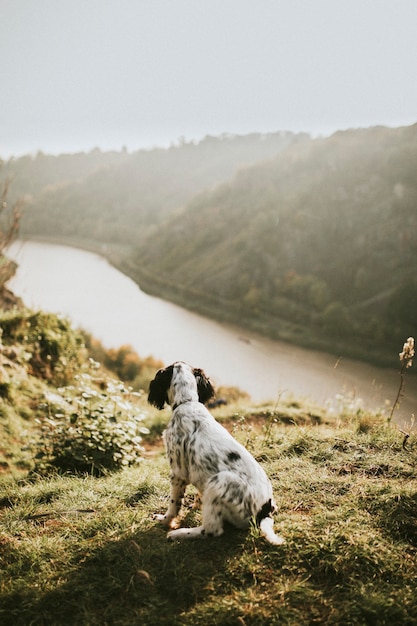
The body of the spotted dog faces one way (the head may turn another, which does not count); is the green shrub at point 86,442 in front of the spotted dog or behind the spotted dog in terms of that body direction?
in front

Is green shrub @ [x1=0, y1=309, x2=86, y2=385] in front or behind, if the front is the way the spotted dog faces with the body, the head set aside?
in front

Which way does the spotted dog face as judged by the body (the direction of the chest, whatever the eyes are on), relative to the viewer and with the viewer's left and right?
facing away from the viewer and to the left of the viewer
